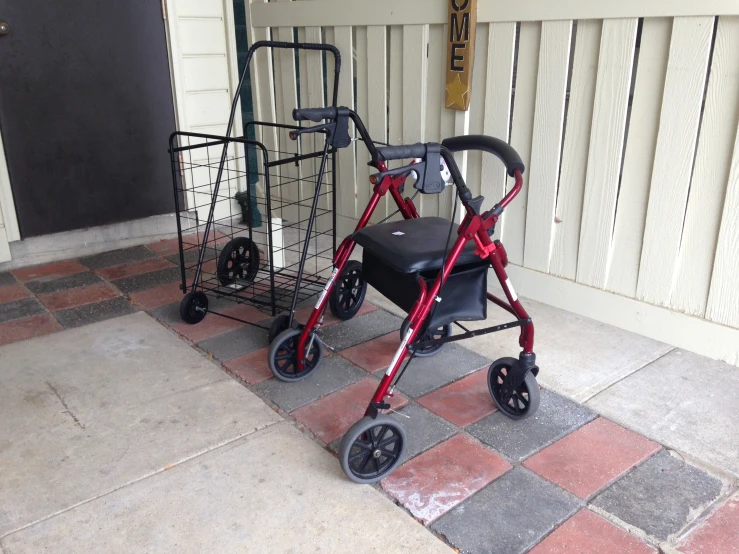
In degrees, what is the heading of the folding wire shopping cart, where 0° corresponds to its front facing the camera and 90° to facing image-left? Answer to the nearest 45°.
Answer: approximately 45°

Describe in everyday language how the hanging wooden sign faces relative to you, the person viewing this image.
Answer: facing the viewer and to the left of the viewer

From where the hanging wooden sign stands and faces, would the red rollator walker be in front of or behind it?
in front

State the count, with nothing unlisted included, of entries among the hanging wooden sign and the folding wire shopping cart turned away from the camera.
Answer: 0

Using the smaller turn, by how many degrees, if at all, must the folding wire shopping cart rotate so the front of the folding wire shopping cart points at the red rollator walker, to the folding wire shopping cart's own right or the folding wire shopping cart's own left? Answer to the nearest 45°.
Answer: approximately 45° to the folding wire shopping cart's own left

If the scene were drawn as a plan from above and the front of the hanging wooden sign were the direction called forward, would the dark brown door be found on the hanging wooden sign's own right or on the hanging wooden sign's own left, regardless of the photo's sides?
on the hanging wooden sign's own right
